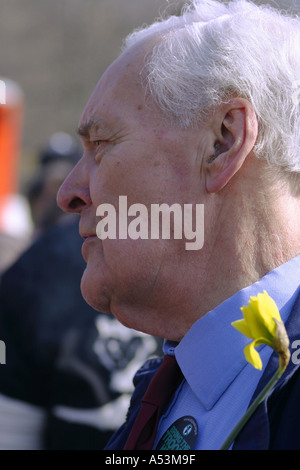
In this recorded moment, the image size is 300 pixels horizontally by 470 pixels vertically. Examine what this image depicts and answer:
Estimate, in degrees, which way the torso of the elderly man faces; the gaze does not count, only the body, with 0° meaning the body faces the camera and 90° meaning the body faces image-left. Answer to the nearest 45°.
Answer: approximately 90°

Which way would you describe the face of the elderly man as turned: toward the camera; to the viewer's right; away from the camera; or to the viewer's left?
to the viewer's left
